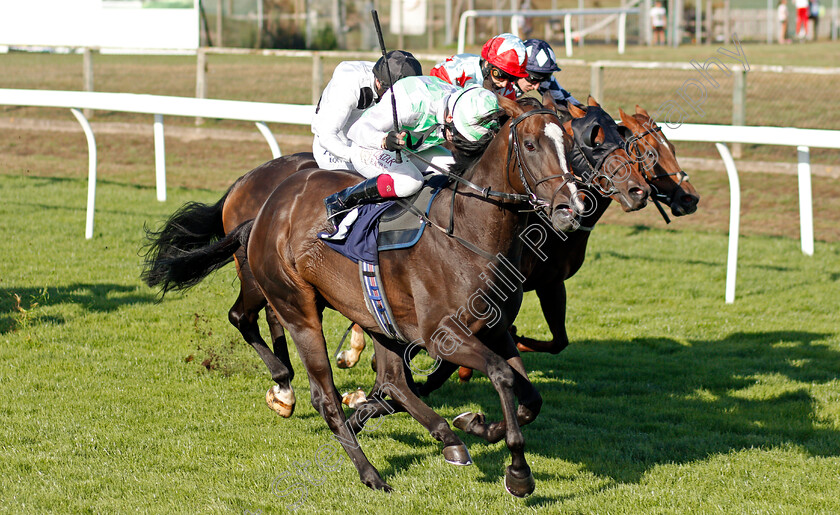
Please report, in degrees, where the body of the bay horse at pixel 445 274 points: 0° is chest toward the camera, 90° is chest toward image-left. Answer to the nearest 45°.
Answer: approximately 315°

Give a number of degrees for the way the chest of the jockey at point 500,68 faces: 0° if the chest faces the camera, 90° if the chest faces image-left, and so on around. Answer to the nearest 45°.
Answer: approximately 315°

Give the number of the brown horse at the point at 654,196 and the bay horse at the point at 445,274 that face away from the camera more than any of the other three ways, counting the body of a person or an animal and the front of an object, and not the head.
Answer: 0

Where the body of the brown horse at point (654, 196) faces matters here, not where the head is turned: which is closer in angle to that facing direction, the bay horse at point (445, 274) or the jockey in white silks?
the bay horse

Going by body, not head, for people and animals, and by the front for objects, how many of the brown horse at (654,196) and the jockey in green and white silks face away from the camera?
0
